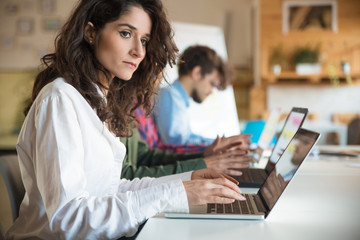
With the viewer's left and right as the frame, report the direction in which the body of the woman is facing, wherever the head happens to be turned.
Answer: facing to the right of the viewer

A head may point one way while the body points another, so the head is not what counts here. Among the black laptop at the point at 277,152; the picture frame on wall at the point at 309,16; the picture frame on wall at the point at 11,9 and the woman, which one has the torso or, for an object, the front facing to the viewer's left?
the black laptop

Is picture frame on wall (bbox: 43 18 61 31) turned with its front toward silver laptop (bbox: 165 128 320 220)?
yes

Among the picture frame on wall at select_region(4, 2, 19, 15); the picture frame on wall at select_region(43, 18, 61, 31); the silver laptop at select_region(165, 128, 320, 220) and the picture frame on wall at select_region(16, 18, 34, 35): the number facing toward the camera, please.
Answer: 3

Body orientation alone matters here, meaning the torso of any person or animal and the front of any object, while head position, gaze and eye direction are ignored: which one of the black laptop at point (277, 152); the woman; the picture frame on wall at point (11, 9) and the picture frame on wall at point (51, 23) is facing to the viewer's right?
the woman

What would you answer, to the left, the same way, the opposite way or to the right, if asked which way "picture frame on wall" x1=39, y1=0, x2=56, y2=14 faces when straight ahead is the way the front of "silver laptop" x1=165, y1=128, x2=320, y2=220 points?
to the left

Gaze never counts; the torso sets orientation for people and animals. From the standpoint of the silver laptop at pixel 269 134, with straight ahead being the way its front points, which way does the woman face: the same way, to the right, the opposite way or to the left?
the opposite way

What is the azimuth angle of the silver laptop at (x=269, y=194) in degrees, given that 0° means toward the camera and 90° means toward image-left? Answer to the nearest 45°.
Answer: approximately 90°

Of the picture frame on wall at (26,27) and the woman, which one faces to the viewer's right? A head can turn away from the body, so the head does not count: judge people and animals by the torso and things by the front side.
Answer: the woman

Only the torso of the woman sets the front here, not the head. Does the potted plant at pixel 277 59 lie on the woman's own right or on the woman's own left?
on the woman's own left

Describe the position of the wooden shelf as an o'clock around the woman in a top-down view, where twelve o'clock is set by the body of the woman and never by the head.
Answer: The wooden shelf is roughly at 10 o'clock from the woman.
